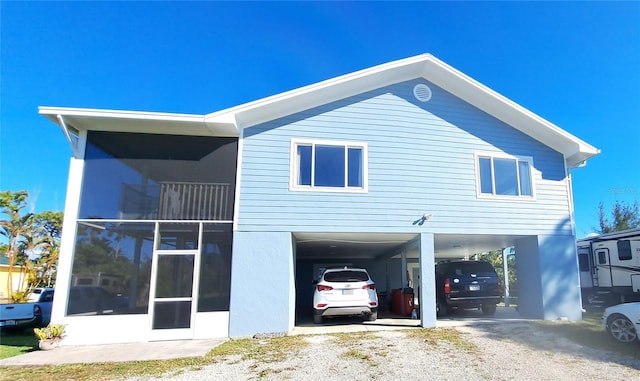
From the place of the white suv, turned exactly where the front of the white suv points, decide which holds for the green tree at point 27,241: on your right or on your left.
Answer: on your left

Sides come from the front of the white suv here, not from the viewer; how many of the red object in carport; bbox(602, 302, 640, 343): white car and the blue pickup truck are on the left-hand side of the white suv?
1

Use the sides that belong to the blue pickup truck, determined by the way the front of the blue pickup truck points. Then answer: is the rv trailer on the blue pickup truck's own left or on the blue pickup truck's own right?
on the blue pickup truck's own right

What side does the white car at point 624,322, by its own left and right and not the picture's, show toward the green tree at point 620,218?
right

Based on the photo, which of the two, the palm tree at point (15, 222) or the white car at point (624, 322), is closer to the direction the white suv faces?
the palm tree

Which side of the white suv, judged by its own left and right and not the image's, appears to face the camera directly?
back

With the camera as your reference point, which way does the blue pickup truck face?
facing away from the viewer and to the right of the viewer

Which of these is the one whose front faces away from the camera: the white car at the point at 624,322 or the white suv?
the white suv

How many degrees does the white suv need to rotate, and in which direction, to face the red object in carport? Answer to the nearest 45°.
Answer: approximately 45° to its right

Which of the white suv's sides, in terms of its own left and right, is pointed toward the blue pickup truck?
left

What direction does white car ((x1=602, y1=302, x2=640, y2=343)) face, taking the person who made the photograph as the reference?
facing to the left of the viewer

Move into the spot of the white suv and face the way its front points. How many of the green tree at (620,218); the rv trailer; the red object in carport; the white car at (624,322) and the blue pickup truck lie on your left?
1

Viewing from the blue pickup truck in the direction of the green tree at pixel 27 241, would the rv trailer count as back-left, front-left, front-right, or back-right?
back-right

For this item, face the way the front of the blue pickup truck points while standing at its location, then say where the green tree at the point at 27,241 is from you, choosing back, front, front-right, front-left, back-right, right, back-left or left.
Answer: front-left
